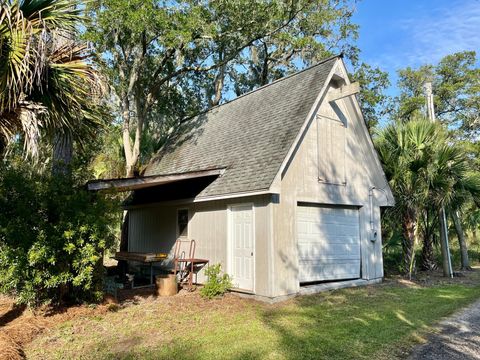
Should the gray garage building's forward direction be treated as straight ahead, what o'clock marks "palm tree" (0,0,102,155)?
The palm tree is roughly at 3 o'clock from the gray garage building.

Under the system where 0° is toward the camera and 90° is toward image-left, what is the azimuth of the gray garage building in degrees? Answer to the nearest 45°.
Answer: approximately 315°

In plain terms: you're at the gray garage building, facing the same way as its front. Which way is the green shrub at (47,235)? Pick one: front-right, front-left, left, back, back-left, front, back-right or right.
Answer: right
